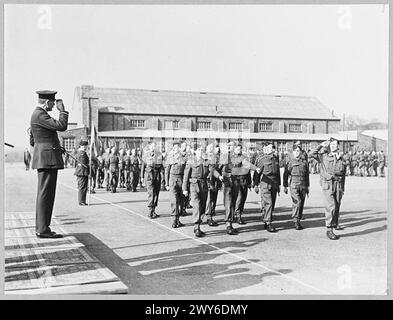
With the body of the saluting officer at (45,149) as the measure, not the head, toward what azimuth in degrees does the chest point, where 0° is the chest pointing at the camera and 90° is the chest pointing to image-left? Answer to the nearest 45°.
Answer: approximately 270°

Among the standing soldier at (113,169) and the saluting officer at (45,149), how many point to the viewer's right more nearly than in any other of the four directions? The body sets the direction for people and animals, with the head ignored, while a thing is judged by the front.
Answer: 1

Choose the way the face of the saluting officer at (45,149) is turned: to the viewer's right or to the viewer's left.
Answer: to the viewer's right

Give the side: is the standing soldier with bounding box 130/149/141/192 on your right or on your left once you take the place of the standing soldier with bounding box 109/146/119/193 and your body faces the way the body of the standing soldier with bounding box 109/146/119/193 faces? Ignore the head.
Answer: on your left
